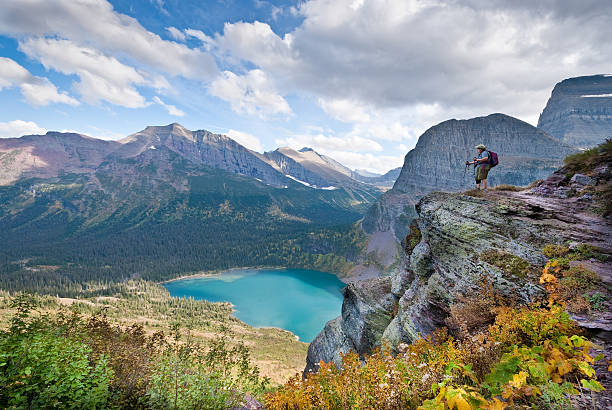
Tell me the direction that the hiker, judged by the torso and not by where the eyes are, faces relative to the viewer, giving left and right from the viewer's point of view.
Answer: facing to the left of the viewer

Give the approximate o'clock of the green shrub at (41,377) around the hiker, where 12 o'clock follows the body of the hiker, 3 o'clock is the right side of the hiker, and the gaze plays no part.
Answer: The green shrub is roughly at 10 o'clock from the hiker.
